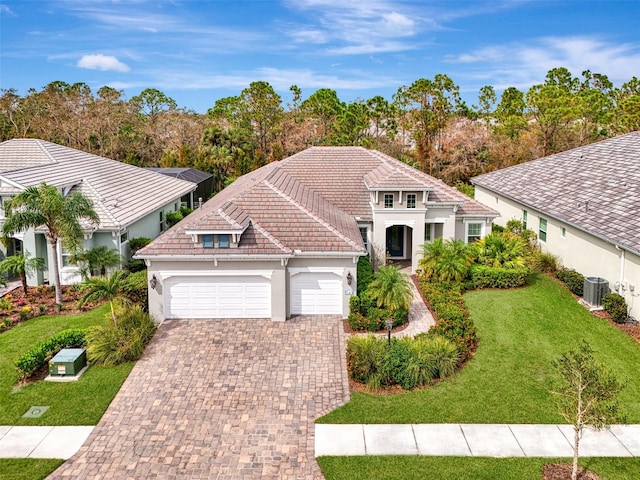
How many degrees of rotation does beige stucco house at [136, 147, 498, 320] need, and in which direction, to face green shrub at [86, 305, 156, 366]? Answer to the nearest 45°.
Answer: approximately 45° to its right

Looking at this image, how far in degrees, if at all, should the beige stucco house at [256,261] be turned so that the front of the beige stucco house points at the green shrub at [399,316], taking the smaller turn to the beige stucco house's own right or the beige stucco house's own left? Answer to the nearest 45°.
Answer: approximately 90° to the beige stucco house's own left

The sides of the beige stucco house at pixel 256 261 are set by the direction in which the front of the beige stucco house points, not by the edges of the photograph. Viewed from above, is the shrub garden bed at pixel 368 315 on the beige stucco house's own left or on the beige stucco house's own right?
on the beige stucco house's own left

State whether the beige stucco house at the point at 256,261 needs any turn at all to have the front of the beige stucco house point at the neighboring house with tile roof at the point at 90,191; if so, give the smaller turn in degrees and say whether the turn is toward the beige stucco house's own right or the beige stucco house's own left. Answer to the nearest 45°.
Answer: approximately 135° to the beige stucco house's own right

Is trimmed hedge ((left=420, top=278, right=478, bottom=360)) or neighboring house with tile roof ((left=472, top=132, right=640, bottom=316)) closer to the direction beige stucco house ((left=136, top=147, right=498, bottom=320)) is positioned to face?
the trimmed hedge

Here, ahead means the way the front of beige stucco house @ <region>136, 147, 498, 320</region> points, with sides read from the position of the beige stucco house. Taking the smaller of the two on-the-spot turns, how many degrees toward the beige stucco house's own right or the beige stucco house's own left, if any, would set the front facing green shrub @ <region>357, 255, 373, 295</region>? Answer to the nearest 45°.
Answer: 0° — it already faces it

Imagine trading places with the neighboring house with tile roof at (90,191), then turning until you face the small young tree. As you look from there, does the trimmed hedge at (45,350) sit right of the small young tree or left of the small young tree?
right

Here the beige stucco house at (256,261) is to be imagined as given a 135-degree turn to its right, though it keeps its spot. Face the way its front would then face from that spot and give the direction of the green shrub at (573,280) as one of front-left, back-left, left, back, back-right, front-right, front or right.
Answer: back-right

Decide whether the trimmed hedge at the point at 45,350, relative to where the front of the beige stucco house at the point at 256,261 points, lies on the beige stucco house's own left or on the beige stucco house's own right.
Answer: on the beige stucco house's own right

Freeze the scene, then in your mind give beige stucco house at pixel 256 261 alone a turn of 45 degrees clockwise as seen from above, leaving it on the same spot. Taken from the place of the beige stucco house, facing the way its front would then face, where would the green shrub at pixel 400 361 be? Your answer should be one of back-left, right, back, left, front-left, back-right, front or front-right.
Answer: left

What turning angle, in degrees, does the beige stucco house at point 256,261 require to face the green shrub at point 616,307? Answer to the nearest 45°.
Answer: approximately 90° to its left

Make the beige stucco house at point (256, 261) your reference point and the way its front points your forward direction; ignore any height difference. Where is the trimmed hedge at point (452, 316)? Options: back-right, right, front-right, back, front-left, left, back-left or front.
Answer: left

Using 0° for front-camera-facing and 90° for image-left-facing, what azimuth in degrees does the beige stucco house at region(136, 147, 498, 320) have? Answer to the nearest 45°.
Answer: approximately 0°

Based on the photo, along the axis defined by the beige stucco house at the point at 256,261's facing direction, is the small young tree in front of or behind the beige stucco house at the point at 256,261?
in front

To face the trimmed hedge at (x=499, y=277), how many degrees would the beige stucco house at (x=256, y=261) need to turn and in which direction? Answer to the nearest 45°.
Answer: approximately 90° to its left

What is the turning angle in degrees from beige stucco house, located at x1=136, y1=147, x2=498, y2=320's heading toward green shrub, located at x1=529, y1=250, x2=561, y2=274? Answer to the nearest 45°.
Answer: approximately 90° to its left
